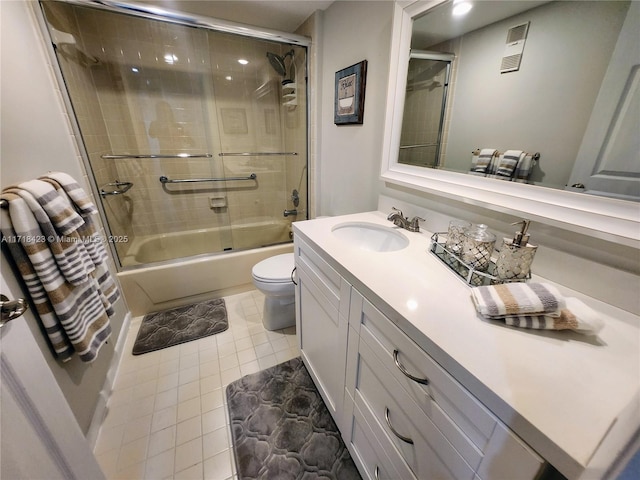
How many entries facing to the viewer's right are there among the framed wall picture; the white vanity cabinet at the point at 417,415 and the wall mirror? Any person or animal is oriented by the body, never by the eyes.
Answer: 0

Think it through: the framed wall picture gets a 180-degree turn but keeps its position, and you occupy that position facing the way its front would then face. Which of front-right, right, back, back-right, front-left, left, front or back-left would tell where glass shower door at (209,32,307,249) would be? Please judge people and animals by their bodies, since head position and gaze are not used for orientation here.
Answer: left

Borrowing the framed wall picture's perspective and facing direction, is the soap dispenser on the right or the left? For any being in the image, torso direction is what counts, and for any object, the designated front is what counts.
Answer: on its left

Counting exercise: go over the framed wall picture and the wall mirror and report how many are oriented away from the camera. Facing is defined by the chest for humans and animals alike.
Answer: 0

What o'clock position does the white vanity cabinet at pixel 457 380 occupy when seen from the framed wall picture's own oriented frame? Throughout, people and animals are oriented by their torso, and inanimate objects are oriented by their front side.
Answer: The white vanity cabinet is roughly at 10 o'clock from the framed wall picture.

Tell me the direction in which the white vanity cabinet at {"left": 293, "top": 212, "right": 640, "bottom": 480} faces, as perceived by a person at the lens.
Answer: facing the viewer and to the left of the viewer

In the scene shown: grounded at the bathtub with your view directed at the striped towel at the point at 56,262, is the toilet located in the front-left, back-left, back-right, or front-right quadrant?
front-left

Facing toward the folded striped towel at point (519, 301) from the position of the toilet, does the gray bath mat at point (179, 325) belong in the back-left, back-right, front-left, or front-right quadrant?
back-right

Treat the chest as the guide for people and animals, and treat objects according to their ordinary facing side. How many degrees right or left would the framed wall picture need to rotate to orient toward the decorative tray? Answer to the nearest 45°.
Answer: approximately 45° to its left

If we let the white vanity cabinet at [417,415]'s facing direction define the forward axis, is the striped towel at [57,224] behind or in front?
in front
